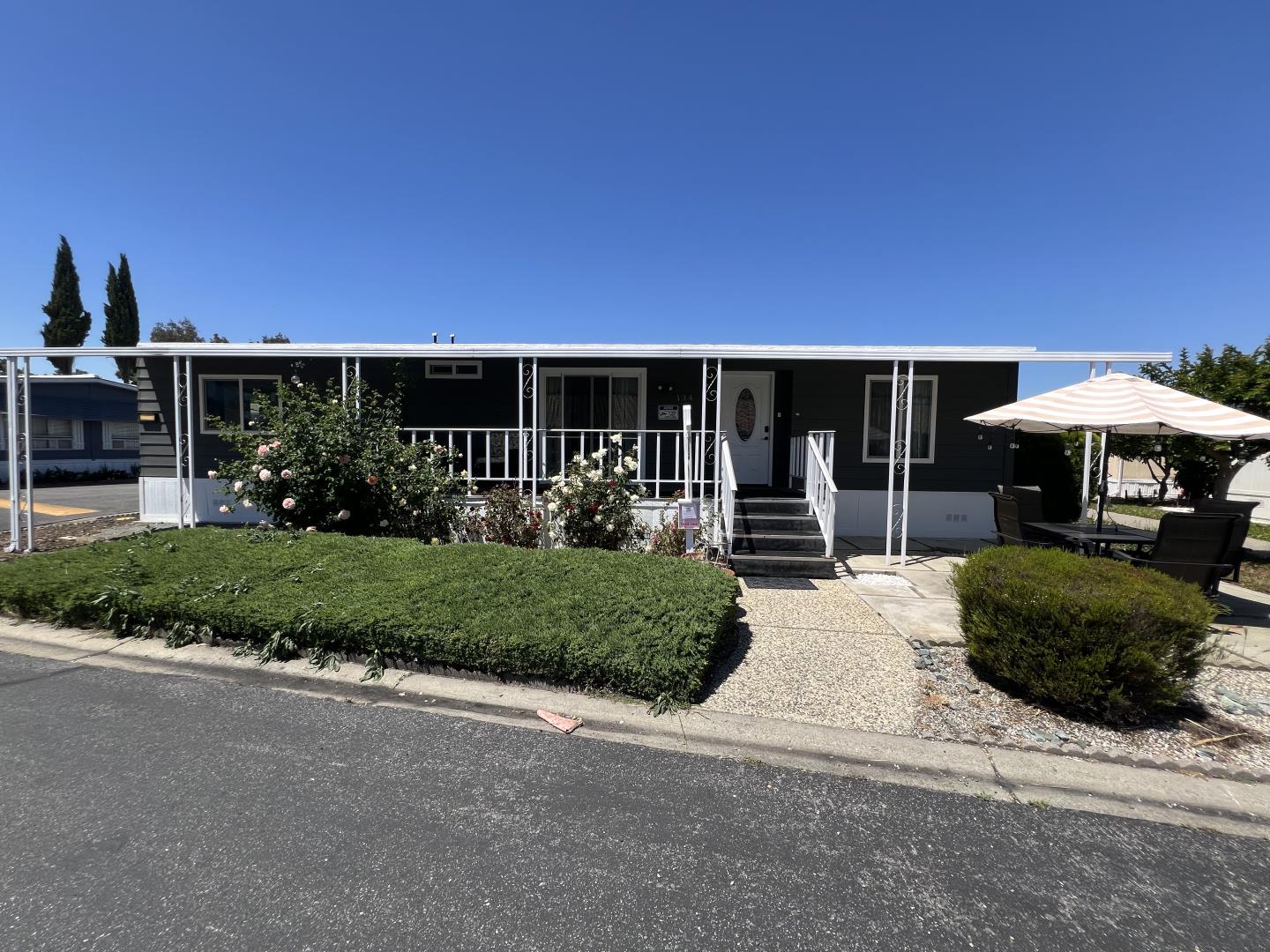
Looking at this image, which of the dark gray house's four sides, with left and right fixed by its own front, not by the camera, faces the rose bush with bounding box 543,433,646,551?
front

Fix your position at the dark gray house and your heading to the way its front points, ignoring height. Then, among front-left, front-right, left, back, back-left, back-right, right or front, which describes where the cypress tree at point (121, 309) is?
back-right

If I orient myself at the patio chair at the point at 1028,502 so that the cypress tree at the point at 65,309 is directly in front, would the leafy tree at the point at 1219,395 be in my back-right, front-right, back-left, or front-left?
back-right

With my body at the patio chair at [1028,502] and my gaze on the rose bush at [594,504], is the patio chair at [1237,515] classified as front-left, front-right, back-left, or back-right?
back-left

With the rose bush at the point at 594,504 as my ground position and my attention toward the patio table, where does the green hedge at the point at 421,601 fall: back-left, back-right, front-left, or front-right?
back-right

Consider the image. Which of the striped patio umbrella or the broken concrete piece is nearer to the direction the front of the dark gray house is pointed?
the broken concrete piece

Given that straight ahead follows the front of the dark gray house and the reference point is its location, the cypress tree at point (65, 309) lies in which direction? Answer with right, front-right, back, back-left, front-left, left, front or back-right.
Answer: back-right

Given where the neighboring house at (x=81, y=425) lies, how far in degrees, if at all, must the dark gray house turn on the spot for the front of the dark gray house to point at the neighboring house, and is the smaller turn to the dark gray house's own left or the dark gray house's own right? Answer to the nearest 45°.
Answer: approximately 135° to the dark gray house's own right

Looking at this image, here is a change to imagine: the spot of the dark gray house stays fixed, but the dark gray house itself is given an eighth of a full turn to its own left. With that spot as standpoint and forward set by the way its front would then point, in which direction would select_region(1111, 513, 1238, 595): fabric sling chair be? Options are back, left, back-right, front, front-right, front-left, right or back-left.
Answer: front

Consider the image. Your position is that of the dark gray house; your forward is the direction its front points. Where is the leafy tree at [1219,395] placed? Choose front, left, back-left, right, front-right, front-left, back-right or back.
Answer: left
